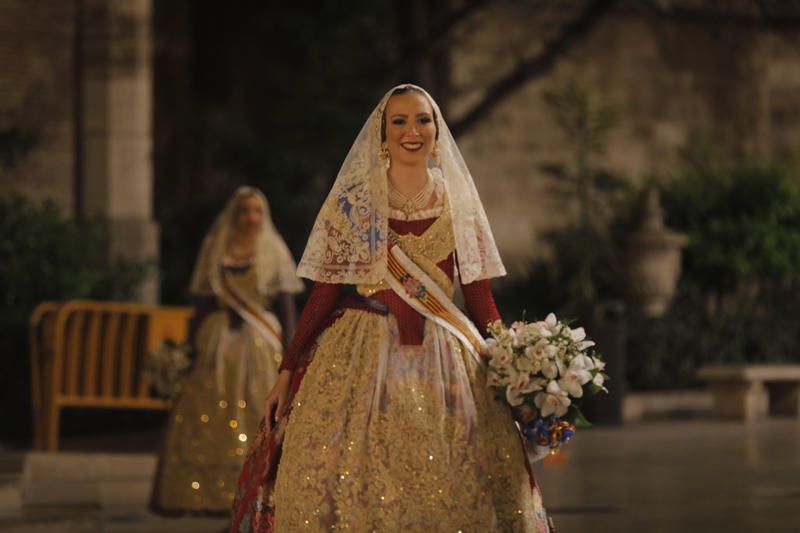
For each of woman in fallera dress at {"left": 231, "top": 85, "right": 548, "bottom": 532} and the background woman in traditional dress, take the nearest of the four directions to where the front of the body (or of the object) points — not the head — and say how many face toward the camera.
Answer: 2

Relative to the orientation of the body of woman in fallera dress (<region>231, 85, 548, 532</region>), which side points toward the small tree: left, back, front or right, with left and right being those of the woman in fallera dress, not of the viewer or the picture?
back

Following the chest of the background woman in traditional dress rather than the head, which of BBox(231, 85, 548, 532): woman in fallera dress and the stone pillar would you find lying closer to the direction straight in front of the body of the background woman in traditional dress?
the woman in fallera dress

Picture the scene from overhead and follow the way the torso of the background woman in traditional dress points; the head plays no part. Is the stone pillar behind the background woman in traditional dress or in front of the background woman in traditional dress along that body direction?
behind

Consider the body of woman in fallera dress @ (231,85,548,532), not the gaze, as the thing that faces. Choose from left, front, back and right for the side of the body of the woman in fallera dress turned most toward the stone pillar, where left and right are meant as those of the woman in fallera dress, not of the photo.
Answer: back

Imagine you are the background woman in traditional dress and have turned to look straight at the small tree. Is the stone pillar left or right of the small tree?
left
